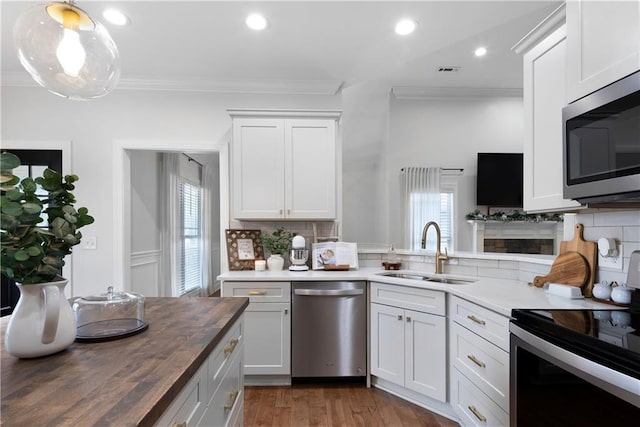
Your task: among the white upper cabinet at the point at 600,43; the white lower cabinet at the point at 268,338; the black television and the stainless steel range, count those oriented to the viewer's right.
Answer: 0

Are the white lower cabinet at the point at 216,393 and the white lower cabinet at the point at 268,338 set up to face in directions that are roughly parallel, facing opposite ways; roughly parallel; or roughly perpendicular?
roughly perpendicular

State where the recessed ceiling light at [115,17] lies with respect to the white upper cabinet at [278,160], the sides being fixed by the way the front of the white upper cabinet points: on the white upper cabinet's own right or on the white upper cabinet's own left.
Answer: on the white upper cabinet's own right

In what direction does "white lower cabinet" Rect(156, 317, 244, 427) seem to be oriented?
to the viewer's right

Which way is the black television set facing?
toward the camera

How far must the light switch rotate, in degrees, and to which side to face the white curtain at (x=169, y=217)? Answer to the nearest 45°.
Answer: approximately 135° to its left

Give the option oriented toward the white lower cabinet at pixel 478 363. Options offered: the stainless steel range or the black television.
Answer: the black television

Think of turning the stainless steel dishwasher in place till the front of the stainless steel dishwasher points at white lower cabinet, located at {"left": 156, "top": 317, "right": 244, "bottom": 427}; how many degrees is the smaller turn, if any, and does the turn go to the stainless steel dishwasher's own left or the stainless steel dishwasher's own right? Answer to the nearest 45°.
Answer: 0° — it already faces it

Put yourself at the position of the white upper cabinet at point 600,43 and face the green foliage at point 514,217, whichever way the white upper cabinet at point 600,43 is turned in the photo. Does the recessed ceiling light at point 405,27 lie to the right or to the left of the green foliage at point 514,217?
left

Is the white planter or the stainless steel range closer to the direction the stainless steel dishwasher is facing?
the stainless steel range

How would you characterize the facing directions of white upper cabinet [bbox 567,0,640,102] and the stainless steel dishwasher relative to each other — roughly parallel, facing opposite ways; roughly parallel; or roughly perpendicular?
roughly perpendicular

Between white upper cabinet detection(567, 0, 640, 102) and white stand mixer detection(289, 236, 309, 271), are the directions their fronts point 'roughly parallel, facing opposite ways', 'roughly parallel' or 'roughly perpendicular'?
roughly perpendicular
